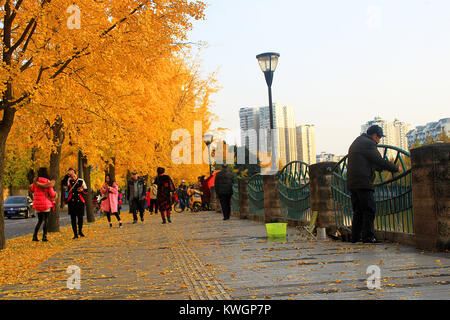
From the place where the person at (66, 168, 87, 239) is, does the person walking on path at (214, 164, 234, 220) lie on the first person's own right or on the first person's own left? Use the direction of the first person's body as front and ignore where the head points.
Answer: on the first person's own left

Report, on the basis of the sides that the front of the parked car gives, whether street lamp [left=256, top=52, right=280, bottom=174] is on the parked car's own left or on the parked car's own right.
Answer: on the parked car's own left

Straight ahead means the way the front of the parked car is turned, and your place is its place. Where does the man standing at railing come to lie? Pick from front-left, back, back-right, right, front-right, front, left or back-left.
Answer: front-left

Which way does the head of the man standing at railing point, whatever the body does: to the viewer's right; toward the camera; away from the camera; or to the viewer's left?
to the viewer's right

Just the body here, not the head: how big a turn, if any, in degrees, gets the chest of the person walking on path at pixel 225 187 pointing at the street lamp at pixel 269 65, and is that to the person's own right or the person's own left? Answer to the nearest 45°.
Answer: approximately 180°

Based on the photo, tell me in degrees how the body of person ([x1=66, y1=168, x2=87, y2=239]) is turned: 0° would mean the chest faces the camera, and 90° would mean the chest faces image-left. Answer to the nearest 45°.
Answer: approximately 0°

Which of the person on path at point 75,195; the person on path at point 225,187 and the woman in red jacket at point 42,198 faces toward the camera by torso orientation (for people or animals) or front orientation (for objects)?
the person on path at point 75,195

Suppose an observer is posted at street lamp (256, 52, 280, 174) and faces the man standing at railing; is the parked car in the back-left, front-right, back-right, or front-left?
back-right
